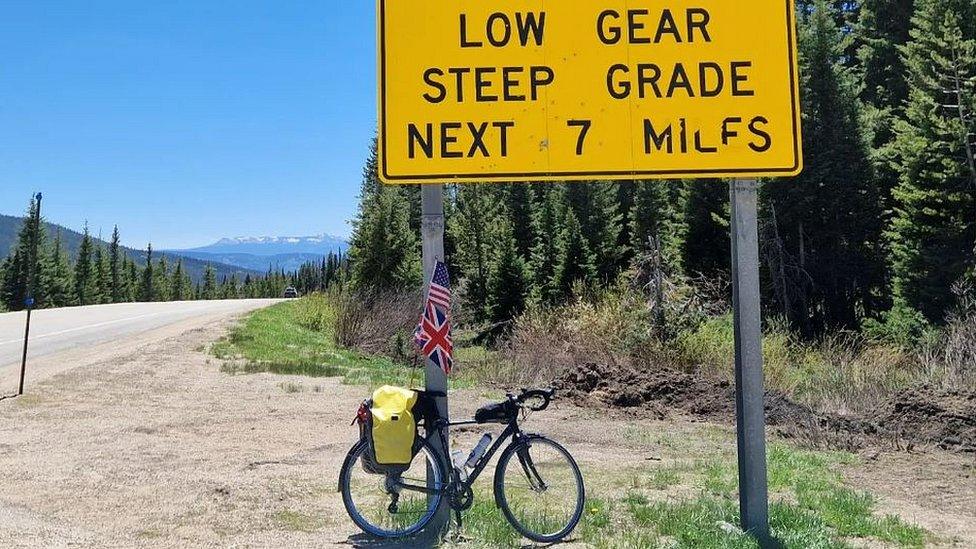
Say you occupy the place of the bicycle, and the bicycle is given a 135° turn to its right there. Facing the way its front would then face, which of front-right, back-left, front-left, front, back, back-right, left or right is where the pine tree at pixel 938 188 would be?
back

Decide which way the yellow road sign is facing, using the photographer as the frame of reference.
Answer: facing the viewer

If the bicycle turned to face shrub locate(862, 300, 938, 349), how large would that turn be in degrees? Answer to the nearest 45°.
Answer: approximately 45° to its left

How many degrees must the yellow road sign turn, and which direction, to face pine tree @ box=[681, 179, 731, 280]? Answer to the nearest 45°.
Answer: approximately 180°

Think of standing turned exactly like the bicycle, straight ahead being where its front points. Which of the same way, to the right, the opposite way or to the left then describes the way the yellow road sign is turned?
to the right

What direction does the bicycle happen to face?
to the viewer's right

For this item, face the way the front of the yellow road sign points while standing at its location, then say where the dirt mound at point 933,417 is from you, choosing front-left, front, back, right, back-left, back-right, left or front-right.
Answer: back-left

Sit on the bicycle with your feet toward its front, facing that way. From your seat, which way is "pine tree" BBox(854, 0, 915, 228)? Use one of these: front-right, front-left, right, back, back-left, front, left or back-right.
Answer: front-left

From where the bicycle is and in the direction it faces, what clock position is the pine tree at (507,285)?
The pine tree is roughly at 9 o'clock from the bicycle.

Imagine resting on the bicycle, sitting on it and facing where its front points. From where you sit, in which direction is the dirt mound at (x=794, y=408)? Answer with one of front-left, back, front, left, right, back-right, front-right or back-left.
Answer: front-left

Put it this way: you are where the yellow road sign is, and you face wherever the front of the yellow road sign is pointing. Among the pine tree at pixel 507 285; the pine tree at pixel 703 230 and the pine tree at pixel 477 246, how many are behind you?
3

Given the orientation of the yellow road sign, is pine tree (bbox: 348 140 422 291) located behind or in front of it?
behind

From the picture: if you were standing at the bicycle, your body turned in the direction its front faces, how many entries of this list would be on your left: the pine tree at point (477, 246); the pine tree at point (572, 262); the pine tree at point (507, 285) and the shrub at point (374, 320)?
4

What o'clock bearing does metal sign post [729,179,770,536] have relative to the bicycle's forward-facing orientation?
The metal sign post is roughly at 12 o'clock from the bicycle.

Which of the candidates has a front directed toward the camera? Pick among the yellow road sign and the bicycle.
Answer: the yellow road sign

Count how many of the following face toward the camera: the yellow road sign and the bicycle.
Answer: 1

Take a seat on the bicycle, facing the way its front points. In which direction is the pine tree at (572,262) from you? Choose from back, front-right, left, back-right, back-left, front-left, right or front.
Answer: left

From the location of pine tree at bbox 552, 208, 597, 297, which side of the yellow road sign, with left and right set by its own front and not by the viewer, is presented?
back
